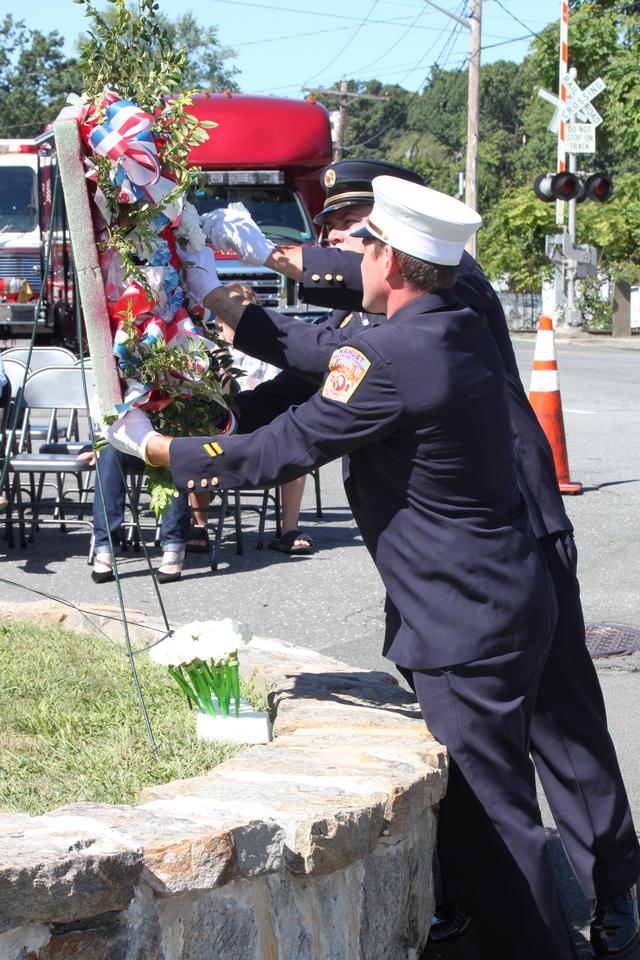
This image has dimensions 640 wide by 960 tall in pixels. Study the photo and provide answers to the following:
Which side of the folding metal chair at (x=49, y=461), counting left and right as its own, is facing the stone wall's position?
front

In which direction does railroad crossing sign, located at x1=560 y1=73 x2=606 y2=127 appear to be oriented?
toward the camera

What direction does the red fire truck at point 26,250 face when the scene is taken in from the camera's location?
facing the viewer

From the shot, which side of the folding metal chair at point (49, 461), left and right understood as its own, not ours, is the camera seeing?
front

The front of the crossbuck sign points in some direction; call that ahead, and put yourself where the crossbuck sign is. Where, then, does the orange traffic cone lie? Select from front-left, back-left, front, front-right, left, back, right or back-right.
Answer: front

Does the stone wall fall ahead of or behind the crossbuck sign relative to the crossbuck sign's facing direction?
ahead

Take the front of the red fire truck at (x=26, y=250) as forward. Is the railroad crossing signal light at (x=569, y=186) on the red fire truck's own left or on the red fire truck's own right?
on the red fire truck's own left

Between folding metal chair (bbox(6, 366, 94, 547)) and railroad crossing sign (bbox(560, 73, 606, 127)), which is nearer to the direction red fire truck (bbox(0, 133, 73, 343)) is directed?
the folding metal chair

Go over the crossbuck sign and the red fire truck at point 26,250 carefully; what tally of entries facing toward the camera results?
2

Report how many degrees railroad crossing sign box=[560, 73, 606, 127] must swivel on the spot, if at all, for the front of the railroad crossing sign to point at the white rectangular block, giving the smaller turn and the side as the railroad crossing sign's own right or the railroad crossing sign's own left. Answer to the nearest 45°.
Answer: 0° — it already faces it
